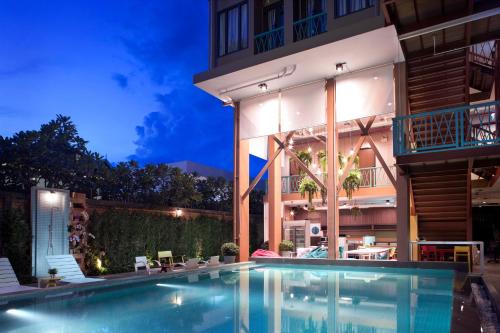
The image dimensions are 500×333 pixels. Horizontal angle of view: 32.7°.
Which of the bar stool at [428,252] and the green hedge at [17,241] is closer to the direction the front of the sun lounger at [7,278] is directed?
the bar stool

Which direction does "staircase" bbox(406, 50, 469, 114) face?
toward the camera

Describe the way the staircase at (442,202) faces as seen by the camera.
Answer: facing the viewer

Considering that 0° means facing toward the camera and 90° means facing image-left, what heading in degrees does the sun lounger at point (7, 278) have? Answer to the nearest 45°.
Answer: approximately 315°

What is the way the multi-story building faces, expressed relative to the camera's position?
facing the viewer and to the left of the viewer

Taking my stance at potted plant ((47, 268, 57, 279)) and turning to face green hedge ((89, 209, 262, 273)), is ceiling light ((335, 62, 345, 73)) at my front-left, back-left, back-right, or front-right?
front-right
